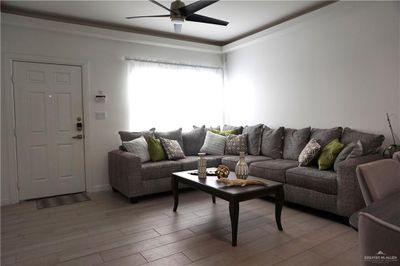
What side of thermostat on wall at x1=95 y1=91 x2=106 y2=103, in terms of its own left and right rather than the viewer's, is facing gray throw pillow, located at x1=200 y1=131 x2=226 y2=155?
left

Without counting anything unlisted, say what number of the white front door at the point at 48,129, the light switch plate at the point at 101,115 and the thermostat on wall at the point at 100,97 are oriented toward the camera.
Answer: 3

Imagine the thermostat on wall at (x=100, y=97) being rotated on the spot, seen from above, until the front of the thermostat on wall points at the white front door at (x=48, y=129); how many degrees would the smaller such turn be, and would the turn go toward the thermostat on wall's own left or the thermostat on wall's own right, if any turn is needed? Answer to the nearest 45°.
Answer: approximately 90° to the thermostat on wall's own right

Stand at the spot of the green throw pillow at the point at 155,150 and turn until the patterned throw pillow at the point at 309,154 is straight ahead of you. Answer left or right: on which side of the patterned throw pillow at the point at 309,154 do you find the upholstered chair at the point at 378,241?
right

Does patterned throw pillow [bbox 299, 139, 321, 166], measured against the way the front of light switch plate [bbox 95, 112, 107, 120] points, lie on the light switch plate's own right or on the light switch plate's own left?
on the light switch plate's own left

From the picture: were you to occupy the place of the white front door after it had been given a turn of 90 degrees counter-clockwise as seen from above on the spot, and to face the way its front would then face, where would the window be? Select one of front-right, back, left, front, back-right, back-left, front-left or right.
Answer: front

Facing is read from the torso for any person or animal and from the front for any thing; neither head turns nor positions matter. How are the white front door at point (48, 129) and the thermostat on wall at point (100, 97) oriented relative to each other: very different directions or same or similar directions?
same or similar directions

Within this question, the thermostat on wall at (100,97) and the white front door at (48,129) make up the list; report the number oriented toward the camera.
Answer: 2

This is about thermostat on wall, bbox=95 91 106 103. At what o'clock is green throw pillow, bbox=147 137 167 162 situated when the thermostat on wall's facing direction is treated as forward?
The green throw pillow is roughly at 10 o'clock from the thermostat on wall.

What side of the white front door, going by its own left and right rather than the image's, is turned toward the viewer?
front

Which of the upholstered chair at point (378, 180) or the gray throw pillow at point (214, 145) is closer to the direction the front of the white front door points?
the upholstered chair

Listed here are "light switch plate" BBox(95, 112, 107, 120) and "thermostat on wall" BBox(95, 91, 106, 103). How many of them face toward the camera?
2

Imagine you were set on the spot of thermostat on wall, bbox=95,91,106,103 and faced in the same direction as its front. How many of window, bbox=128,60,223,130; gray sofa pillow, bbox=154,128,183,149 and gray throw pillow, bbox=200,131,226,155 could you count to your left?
3

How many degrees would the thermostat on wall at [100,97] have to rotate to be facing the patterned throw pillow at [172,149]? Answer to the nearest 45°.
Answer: approximately 45° to its left

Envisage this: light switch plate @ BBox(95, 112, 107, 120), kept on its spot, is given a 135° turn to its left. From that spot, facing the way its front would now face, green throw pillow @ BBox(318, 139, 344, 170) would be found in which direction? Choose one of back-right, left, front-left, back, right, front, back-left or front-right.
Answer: right

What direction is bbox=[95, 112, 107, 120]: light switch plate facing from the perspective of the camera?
toward the camera
